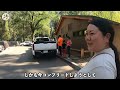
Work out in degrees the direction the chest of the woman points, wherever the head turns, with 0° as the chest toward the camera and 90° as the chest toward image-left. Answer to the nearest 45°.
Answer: approximately 90°

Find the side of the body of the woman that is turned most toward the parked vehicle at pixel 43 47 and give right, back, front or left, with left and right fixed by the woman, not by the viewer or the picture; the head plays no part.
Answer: right

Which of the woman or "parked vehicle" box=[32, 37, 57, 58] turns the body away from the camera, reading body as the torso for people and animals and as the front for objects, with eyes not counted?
the parked vehicle

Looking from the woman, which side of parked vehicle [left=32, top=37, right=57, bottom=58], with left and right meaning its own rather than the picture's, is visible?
back

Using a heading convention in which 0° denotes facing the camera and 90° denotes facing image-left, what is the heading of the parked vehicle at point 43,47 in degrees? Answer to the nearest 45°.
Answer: approximately 180°
